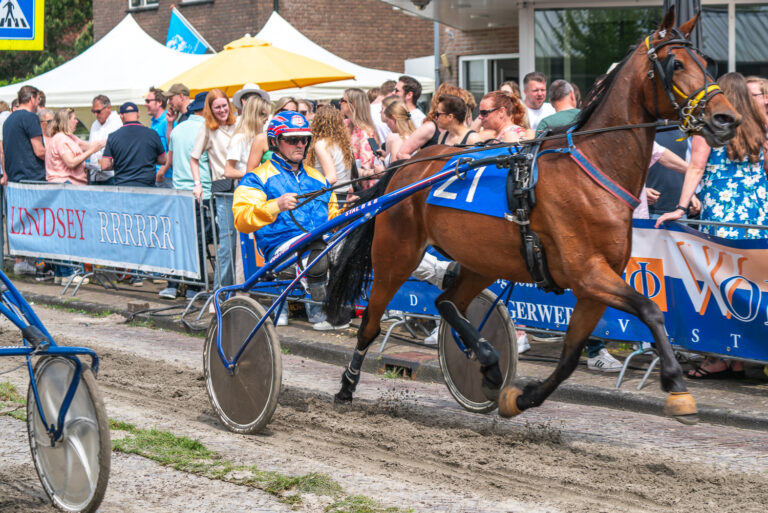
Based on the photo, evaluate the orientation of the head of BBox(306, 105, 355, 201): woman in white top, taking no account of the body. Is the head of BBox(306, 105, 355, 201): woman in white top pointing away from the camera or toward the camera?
away from the camera

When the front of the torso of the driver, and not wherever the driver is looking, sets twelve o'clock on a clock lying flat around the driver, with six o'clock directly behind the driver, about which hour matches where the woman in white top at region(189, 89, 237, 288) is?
The woman in white top is roughly at 7 o'clock from the driver.

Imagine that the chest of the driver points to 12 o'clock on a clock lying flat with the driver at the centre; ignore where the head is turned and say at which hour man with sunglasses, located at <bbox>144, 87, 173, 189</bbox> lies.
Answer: The man with sunglasses is roughly at 7 o'clock from the driver.

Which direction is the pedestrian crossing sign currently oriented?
toward the camera

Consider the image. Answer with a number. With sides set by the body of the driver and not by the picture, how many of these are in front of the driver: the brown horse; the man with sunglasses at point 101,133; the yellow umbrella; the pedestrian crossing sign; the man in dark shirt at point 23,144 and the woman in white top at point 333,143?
1

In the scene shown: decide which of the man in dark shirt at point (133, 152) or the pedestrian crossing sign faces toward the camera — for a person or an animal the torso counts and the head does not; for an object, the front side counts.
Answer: the pedestrian crossing sign

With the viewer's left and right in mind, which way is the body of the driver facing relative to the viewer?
facing the viewer and to the right of the viewer

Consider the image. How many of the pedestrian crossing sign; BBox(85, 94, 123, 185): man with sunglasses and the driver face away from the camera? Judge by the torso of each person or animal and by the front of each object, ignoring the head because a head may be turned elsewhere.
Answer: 0

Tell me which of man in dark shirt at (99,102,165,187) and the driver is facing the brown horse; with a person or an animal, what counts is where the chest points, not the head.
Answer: the driver
